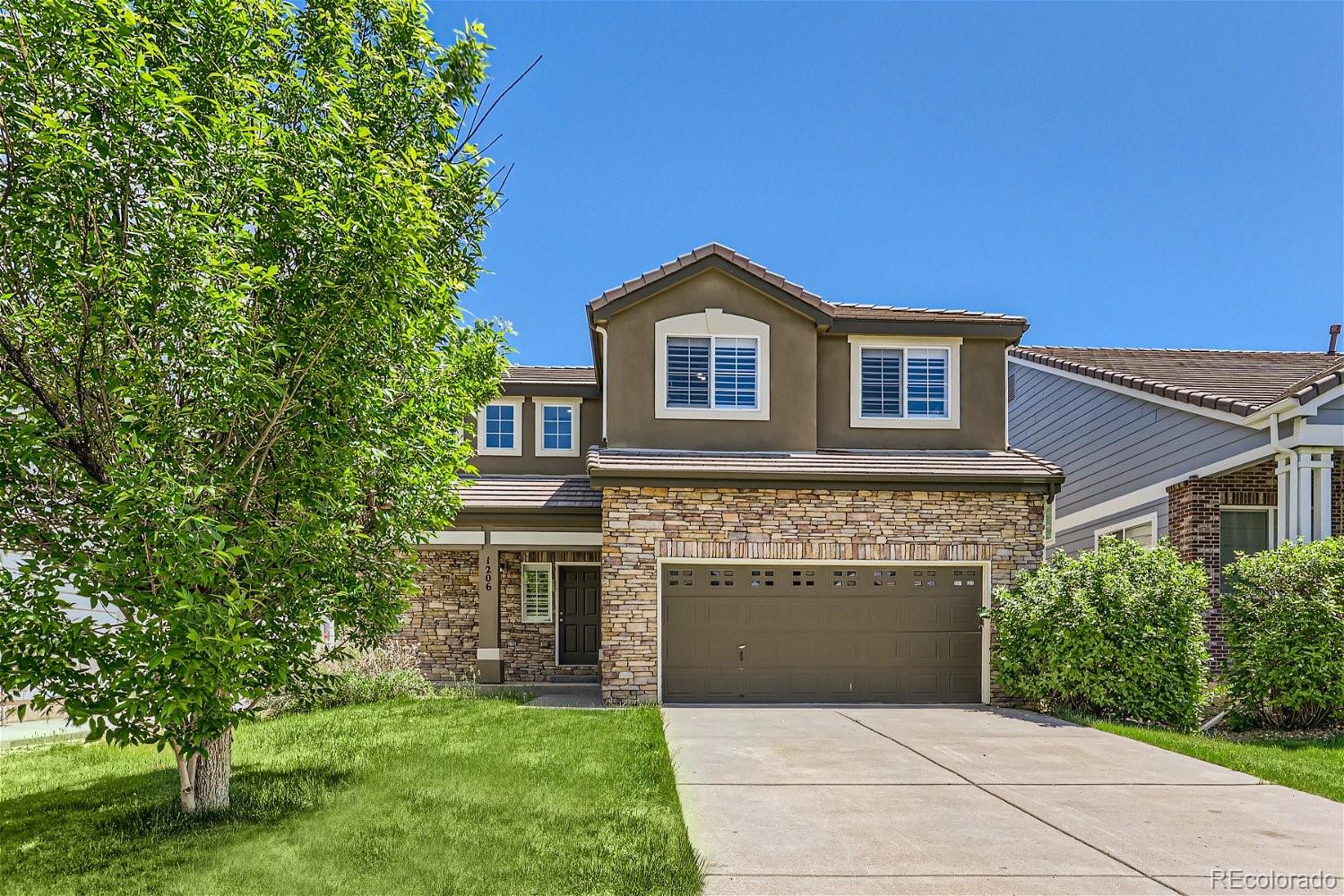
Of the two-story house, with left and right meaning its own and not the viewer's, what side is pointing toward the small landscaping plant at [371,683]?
right

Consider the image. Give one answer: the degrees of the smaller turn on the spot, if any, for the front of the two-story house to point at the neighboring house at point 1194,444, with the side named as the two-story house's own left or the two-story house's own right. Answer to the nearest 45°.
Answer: approximately 90° to the two-story house's own left

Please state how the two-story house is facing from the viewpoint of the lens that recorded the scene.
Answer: facing the viewer
